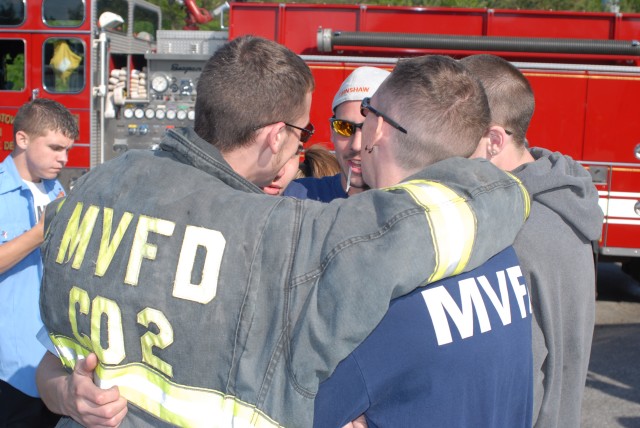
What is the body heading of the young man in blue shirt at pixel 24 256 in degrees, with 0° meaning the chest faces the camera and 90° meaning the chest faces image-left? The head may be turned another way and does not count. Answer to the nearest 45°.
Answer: approximately 315°

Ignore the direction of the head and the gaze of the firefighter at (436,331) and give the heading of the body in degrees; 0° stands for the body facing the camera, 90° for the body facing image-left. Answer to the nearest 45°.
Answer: approximately 135°

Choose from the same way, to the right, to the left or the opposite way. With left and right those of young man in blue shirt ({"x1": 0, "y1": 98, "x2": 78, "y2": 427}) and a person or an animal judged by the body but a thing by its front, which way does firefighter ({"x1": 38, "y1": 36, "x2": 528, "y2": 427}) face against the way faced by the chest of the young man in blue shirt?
to the left

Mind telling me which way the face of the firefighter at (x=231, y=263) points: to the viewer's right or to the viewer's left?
to the viewer's right

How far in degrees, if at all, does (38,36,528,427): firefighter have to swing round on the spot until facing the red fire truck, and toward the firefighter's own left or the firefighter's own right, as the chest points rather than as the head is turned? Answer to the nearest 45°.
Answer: approximately 45° to the firefighter's own left

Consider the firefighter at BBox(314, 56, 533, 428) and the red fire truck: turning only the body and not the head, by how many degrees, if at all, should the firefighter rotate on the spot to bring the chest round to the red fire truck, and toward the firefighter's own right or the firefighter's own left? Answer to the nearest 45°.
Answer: approximately 45° to the firefighter's own right

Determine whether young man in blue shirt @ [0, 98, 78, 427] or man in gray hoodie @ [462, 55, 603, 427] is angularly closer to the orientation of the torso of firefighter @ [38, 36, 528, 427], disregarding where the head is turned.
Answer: the man in gray hoodie

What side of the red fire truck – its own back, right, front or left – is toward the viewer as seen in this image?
left

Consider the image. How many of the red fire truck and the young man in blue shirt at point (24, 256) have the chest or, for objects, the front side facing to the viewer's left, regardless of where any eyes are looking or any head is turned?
1
